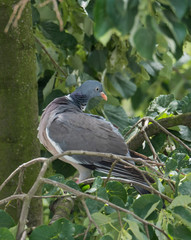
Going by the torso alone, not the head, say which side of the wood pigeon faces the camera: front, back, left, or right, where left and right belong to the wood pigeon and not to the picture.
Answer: left

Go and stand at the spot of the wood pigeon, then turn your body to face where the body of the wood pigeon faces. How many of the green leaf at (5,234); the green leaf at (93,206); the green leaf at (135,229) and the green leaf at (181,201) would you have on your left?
4

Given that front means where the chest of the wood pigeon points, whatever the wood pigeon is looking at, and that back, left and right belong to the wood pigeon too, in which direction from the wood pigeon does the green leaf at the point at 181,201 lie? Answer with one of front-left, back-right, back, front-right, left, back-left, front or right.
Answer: back

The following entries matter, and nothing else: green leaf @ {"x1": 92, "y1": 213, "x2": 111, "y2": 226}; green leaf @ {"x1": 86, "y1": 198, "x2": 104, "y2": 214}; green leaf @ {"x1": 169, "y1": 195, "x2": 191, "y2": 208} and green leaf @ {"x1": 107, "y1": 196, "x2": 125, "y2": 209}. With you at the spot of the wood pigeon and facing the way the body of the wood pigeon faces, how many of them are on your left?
4

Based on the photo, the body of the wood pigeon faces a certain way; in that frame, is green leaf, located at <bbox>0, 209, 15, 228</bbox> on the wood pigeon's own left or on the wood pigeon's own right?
on the wood pigeon's own left

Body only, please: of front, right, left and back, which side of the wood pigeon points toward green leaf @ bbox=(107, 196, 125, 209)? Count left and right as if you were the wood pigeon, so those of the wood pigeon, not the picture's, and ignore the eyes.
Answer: left

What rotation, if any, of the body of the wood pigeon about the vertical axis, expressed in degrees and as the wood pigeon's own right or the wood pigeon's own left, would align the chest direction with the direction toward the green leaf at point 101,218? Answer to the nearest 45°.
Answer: approximately 90° to the wood pigeon's own left
